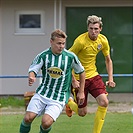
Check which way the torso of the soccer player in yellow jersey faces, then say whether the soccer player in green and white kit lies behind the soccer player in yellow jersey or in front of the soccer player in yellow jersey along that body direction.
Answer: in front

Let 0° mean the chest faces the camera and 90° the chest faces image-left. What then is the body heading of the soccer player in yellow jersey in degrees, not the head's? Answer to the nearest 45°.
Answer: approximately 0°

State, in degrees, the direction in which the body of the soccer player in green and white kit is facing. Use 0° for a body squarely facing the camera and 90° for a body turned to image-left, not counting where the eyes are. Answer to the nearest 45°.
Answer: approximately 0°

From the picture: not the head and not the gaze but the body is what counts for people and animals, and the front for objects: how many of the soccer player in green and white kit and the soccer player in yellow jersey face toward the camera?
2
